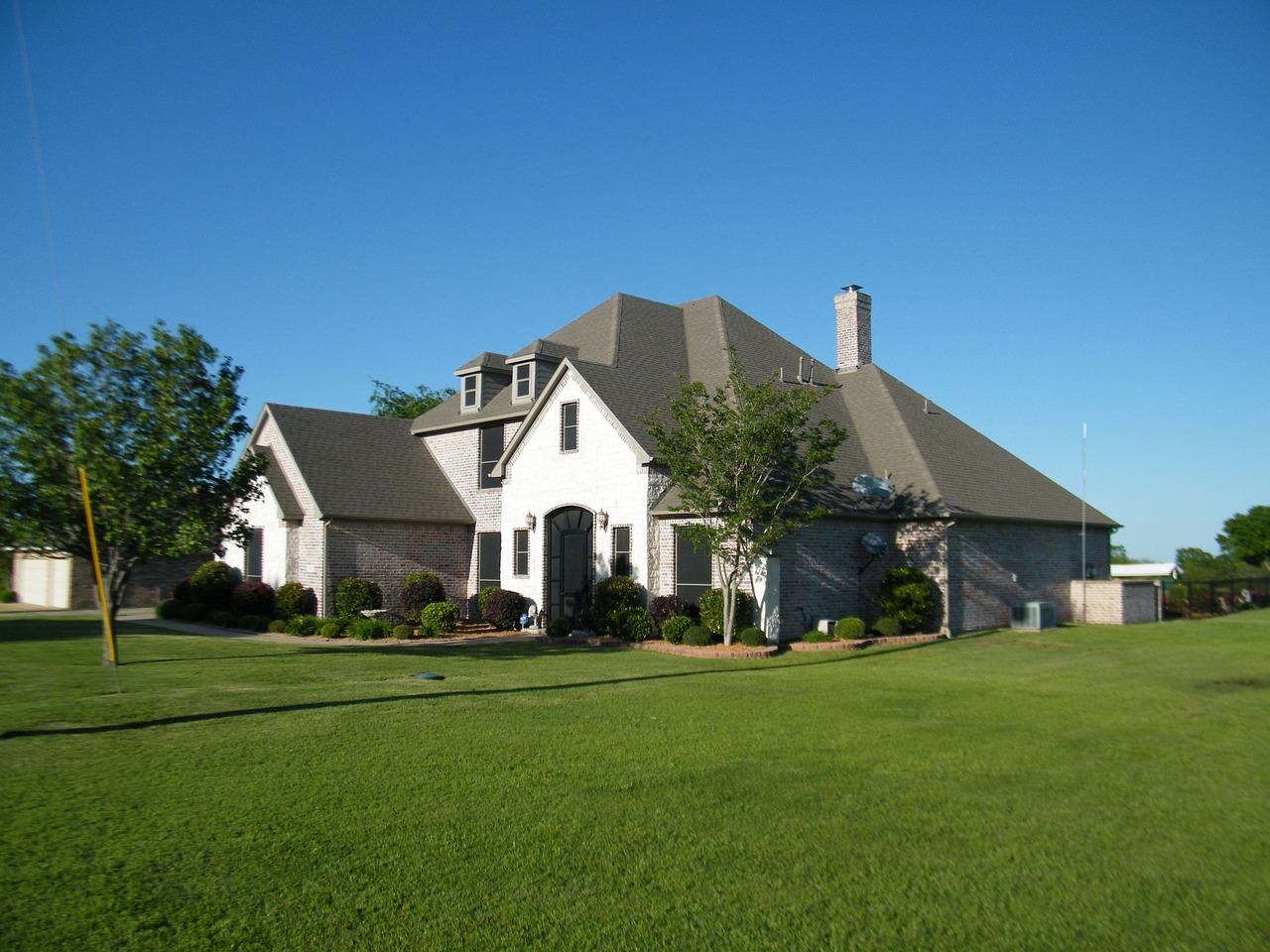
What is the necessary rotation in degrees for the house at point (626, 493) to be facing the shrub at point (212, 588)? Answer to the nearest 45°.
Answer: approximately 45° to its right

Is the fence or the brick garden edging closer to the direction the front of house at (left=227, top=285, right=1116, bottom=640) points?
the brick garden edging

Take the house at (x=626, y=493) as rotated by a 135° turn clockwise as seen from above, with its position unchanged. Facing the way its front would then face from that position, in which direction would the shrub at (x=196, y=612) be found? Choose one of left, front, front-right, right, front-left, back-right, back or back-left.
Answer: left

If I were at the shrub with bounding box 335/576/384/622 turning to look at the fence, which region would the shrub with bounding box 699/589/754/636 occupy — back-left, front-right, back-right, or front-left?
front-right

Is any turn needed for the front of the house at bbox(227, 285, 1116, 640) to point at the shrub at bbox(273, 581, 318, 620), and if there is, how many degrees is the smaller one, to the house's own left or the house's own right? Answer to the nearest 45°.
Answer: approximately 45° to the house's own right

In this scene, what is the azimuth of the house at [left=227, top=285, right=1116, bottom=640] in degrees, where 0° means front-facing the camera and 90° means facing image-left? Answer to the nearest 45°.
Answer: approximately 45°

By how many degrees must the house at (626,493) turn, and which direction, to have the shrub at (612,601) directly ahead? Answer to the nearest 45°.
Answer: approximately 45° to its left
